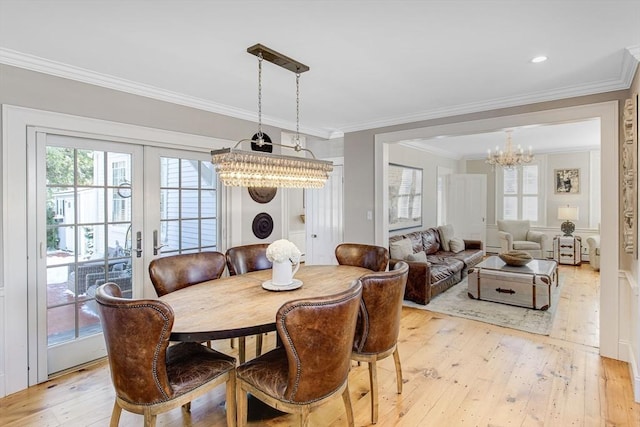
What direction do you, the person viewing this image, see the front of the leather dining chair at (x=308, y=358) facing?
facing away from the viewer and to the left of the viewer

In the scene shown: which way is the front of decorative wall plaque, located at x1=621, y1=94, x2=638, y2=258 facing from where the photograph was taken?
facing to the left of the viewer

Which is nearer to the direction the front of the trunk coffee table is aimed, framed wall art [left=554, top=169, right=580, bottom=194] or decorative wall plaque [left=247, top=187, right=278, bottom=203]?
the decorative wall plaque

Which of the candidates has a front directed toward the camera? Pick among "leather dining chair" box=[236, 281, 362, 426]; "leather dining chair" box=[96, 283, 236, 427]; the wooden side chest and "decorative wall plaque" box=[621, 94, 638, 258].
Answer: the wooden side chest

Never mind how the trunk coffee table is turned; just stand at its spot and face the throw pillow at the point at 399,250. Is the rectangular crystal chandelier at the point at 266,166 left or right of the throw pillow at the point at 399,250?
left

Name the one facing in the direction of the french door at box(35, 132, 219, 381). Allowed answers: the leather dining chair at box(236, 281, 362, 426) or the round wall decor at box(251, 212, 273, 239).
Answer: the leather dining chair

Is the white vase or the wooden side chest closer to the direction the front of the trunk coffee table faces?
the white vase

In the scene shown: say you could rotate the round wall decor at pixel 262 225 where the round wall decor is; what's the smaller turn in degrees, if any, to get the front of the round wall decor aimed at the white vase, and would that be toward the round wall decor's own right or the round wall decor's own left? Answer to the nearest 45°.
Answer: approximately 45° to the round wall decor's own right

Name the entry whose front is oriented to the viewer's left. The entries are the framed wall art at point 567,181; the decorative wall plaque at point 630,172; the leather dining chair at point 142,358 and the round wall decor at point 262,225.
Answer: the decorative wall plaque

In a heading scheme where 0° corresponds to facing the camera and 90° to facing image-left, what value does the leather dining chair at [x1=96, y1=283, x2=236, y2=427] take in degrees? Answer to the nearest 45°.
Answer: approximately 225°

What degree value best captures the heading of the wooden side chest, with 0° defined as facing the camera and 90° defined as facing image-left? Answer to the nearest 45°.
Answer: approximately 0°
